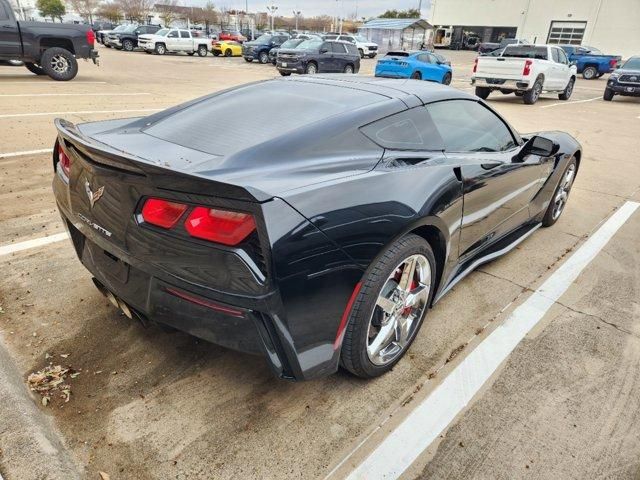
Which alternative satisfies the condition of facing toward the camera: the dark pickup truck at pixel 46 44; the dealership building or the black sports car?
the dealership building

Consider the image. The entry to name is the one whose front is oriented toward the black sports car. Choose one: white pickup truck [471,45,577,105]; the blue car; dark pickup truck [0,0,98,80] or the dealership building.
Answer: the dealership building

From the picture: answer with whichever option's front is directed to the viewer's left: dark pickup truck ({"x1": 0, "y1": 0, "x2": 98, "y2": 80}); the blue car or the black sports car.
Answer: the dark pickup truck

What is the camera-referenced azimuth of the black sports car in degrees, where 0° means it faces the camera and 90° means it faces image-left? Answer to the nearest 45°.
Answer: approximately 225°

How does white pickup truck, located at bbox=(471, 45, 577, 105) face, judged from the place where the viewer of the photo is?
facing away from the viewer and to the right of the viewer

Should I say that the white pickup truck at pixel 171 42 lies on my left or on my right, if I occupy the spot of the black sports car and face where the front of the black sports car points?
on my left

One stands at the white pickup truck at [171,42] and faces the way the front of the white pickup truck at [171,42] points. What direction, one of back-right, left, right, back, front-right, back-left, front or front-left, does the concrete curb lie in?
front-left

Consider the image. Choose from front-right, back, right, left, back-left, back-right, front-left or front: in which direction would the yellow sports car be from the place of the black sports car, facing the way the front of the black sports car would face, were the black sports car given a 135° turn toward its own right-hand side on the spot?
back

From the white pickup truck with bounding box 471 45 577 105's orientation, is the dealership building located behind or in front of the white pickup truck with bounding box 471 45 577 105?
in front

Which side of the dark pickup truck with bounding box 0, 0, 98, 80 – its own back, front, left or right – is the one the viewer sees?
left

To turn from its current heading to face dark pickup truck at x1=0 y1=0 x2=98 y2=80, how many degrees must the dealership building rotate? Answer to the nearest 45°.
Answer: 0° — it already faces it

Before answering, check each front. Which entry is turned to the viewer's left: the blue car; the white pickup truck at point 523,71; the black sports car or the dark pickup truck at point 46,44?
the dark pickup truck

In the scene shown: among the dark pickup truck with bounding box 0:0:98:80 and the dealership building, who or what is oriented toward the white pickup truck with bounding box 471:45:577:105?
the dealership building
